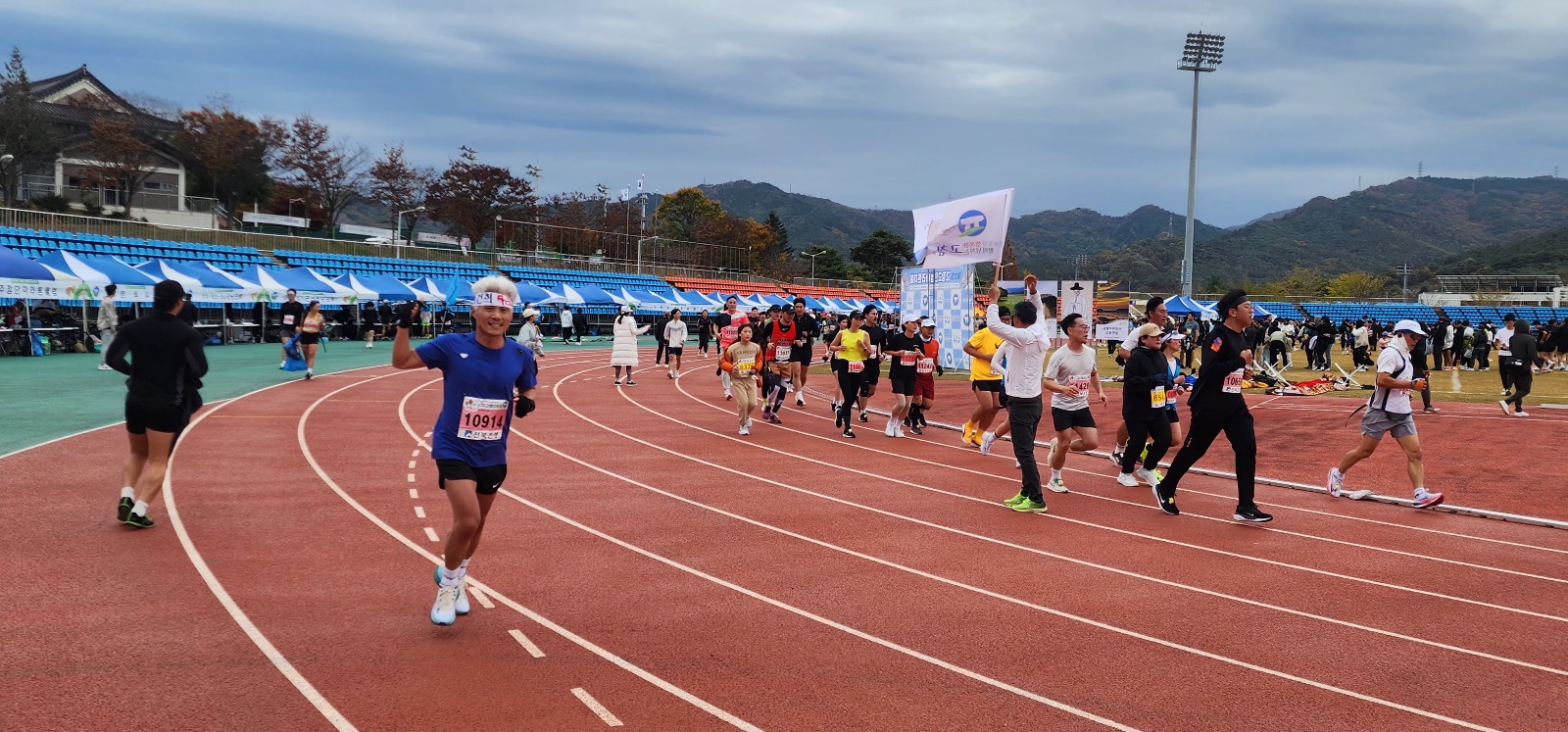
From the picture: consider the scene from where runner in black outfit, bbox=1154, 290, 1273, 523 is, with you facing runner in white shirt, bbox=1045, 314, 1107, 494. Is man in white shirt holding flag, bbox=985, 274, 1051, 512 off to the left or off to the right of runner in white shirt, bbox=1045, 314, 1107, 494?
left

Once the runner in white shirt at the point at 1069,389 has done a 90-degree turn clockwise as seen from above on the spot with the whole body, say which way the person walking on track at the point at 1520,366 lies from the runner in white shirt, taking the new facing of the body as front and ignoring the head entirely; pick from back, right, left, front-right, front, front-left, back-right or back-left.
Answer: back

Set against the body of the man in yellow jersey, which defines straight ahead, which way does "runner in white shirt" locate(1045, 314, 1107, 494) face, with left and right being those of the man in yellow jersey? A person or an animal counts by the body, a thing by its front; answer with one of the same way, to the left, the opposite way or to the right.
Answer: the same way

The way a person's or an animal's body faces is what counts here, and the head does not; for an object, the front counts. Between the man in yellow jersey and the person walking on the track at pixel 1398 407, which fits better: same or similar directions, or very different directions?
same or similar directions

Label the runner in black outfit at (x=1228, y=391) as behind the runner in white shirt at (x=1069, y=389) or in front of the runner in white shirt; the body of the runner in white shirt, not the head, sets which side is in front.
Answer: in front

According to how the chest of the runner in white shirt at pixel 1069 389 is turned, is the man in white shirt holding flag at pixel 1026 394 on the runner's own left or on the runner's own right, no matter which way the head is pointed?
on the runner's own right

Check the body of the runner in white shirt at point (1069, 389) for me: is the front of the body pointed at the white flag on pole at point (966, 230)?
no

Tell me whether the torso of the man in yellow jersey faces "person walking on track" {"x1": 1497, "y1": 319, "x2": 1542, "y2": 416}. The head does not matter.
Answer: no
